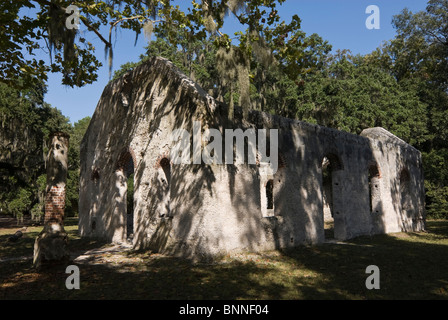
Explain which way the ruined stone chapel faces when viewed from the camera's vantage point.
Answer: facing the viewer and to the left of the viewer
